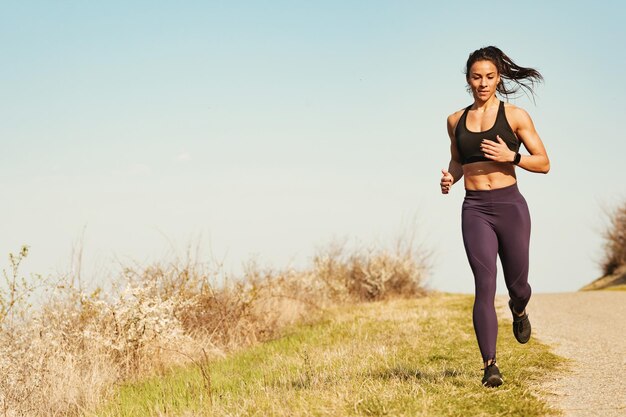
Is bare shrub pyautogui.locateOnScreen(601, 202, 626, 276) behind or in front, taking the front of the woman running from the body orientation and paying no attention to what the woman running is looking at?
behind

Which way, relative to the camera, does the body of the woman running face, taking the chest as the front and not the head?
toward the camera
